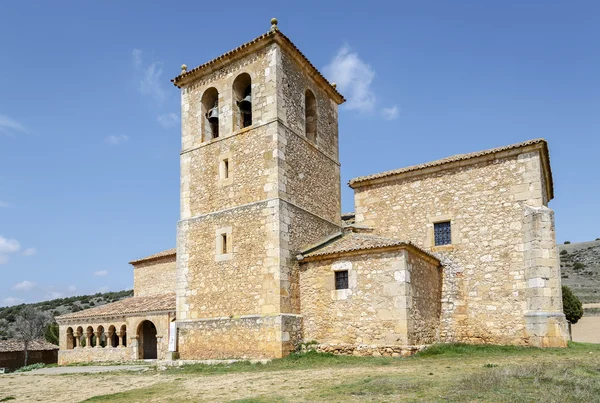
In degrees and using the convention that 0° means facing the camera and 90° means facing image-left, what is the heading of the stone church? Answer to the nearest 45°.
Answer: approximately 45°

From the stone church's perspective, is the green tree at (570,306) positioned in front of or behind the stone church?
behind
